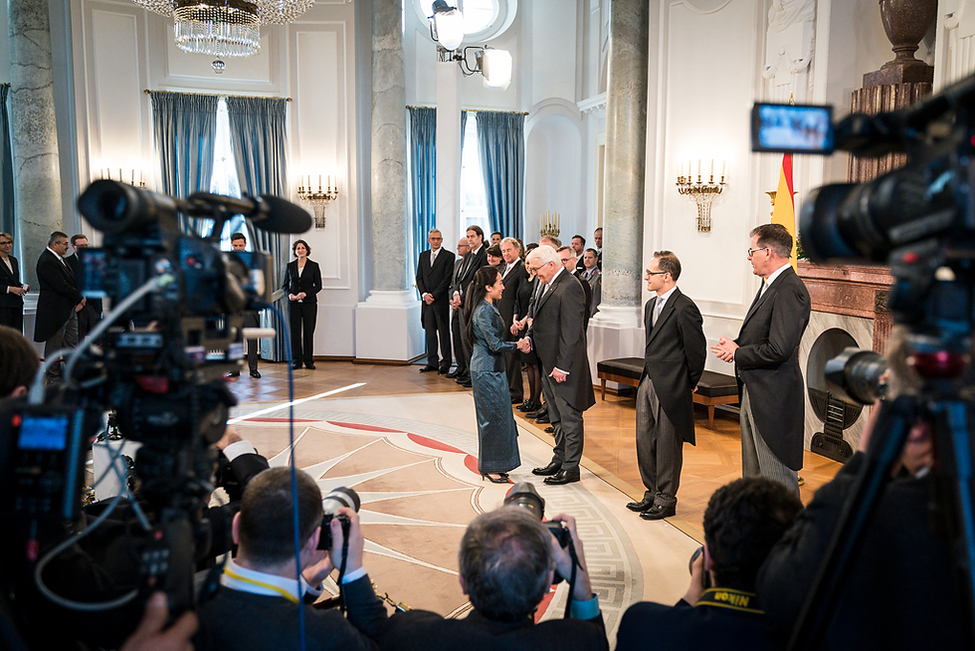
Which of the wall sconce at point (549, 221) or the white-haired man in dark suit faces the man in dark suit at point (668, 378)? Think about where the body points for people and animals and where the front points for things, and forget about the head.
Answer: the wall sconce

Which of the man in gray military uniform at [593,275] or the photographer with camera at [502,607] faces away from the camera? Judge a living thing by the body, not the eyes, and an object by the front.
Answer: the photographer with camera

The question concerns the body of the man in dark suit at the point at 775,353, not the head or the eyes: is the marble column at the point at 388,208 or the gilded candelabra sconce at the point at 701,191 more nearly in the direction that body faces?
the marble column

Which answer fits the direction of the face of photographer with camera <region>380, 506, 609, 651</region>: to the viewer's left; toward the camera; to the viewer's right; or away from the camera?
away from the camera

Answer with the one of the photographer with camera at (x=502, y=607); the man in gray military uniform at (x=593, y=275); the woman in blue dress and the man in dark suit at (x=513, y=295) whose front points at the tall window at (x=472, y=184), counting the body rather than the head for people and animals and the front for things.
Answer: the photographer with camera

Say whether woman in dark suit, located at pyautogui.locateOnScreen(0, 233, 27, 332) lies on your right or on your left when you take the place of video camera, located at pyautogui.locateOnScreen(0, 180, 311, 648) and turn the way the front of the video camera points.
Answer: on your left

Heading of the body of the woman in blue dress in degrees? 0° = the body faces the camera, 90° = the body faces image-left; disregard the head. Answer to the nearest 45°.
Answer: approximately 270°

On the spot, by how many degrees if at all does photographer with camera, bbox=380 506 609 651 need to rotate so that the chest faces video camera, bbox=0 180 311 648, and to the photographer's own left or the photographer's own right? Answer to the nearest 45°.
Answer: approximately 135° to the photographer's own left

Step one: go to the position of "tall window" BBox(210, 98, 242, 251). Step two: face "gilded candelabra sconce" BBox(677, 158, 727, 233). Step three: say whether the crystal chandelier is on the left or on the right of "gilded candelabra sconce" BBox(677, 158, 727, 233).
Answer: right

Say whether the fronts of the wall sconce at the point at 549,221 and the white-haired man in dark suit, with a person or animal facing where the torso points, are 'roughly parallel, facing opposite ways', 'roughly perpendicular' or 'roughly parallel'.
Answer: roughly perpendicular

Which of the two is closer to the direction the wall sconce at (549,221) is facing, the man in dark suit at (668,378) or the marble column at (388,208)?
the man in dark suit
